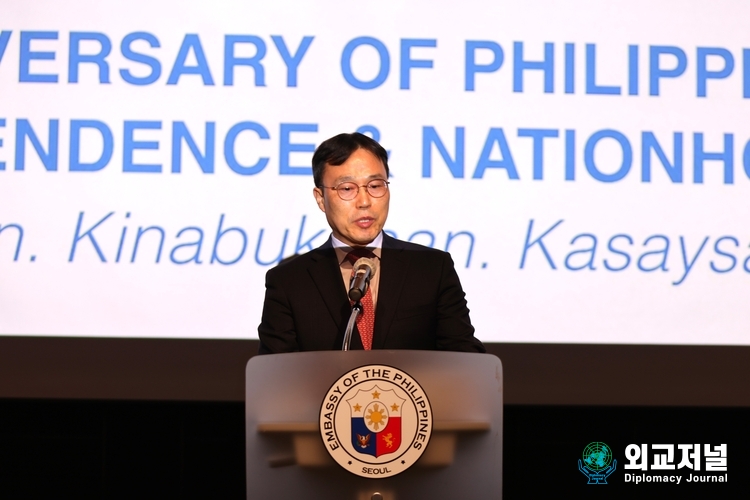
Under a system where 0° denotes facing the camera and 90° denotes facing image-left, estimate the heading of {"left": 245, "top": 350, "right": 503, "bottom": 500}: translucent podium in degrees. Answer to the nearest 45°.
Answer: approximately 0°

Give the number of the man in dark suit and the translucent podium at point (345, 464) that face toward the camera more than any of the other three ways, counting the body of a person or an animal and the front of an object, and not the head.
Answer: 2
